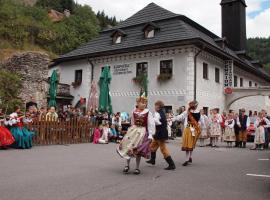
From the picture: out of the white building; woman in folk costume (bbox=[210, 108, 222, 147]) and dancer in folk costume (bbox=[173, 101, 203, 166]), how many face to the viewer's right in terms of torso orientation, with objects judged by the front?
0

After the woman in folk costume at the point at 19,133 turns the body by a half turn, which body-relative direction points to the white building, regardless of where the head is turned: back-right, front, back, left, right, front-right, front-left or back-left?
right

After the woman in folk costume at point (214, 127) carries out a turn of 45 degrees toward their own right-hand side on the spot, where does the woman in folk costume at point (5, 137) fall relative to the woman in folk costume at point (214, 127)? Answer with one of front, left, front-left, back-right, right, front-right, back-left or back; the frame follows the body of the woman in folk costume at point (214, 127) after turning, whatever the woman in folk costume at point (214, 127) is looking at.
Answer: front

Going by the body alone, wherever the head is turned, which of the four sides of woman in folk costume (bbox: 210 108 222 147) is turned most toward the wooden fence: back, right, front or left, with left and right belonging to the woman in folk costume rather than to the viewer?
right

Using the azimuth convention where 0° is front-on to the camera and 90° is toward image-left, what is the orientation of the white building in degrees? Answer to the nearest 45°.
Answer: approximately 45°

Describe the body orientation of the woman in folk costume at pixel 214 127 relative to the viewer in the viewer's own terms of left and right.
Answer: facing the viewer

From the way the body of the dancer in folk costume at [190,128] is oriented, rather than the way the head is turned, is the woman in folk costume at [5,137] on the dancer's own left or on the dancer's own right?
on the dancer's own right

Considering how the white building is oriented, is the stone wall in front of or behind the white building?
in front

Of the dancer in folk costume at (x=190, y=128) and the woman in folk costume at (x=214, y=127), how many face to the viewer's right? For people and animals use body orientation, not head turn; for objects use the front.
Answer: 0

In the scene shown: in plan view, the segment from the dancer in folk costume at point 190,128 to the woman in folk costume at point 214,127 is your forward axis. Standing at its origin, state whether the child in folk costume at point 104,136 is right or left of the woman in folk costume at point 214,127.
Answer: left

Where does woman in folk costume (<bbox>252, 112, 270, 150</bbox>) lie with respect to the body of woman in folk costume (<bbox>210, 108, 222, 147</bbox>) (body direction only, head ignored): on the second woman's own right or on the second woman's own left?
on the second woman's own left

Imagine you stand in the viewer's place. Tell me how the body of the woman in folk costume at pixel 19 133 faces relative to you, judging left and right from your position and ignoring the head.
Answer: facing the viewer and to the right of the viewer

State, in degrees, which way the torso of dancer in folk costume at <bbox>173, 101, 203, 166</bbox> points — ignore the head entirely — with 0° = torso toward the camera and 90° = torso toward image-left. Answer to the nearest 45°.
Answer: approximately 45°
